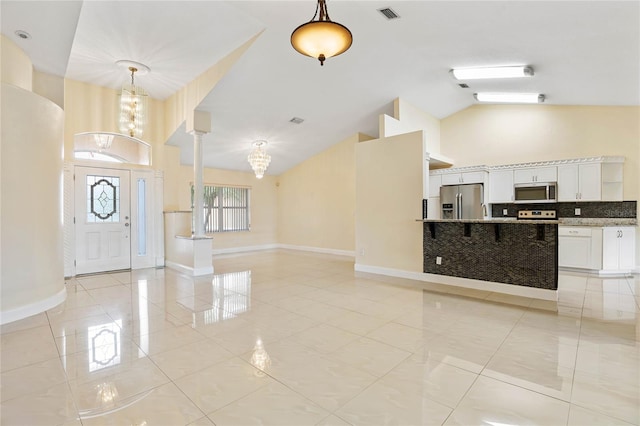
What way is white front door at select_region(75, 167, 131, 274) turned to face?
toward the camera

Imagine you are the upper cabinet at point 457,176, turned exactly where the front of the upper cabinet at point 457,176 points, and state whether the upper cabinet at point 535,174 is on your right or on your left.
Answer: on your left

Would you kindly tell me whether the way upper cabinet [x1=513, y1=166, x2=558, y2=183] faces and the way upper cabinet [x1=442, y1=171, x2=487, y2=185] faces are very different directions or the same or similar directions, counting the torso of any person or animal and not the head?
same or similar directions

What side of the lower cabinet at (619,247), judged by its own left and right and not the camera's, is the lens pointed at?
front

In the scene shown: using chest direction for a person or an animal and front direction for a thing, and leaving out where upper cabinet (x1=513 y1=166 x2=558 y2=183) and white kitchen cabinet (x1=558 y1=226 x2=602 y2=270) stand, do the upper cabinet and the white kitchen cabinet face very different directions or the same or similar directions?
same or similar directions

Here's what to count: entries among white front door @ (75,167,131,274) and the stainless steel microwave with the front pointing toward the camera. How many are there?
2

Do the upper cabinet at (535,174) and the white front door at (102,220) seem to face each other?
no

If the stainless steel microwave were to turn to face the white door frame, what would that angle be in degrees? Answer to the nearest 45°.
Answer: approximately 45° to its right

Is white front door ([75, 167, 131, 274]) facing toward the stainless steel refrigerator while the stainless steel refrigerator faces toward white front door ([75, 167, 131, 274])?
no

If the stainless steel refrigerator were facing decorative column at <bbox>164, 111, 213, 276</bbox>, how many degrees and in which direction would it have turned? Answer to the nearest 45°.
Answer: approximately 45° to its right

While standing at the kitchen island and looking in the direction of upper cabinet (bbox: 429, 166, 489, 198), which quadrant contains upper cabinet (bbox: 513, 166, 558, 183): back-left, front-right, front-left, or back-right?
front-right

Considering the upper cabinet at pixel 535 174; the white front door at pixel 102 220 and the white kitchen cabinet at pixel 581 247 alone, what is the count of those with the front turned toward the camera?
3

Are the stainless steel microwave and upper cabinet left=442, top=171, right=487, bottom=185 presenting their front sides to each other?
no

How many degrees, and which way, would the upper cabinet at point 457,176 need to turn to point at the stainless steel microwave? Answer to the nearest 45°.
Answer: approximately 90° to its left

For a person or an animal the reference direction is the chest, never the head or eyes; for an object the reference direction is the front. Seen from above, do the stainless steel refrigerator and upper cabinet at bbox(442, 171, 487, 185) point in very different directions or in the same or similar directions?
same or similar directions

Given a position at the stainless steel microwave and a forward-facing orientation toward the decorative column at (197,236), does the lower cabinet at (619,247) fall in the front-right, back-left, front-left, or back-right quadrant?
back-left

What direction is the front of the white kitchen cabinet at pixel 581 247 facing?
toward the camera

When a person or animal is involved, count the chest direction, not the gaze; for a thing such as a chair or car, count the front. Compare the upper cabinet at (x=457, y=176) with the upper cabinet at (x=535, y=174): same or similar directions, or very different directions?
same or similar directions

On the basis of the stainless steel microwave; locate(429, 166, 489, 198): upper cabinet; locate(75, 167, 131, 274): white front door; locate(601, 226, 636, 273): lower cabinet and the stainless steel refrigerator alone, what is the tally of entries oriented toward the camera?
5
